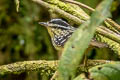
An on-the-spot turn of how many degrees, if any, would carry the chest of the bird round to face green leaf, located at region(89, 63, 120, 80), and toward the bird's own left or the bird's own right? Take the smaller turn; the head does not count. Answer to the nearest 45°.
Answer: approximately 90° to the bird's own left

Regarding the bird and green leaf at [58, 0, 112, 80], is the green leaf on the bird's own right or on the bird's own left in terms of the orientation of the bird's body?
on the bird's own left

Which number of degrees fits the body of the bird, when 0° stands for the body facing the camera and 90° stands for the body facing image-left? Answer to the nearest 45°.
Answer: approximately 90°
